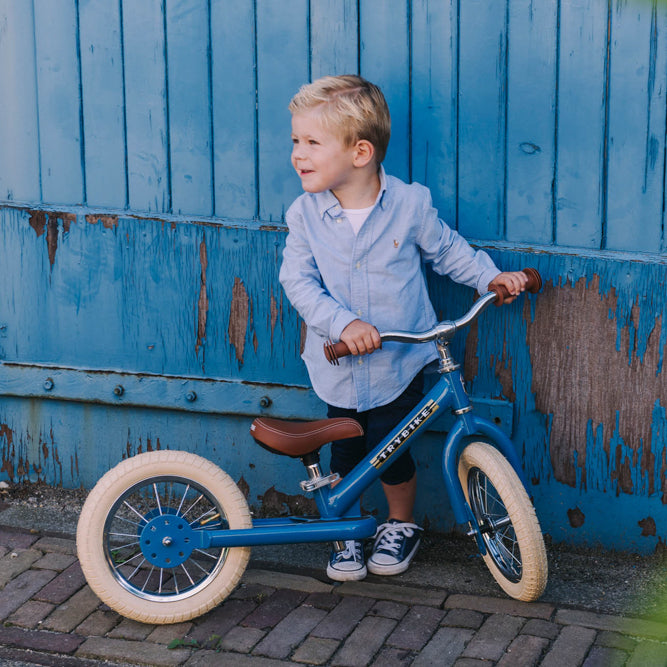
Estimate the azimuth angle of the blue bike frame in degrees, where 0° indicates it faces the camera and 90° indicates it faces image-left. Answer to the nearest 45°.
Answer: approximately 270°

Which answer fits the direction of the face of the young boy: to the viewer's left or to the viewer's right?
to the viewer's left
